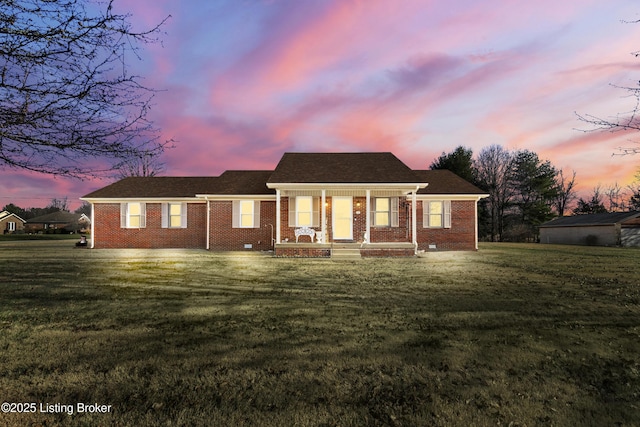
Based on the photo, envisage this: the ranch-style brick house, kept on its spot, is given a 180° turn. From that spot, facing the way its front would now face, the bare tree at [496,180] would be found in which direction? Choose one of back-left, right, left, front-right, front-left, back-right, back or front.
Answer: front-right

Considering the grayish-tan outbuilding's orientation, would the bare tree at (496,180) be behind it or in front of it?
behind

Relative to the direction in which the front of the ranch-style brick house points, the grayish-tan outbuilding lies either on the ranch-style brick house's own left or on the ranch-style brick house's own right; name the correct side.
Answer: on the ranch-style brick house's own left

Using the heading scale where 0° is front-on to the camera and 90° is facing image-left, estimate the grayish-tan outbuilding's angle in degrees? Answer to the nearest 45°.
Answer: approximately 315°

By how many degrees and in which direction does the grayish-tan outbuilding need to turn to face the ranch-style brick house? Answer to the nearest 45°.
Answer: approximately 90° to its right

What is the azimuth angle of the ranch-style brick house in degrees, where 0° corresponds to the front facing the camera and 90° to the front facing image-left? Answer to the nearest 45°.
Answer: approximately 0°

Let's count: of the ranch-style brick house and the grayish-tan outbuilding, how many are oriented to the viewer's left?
0
